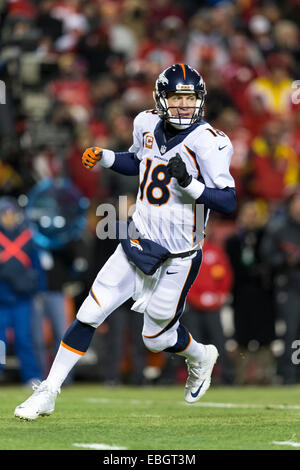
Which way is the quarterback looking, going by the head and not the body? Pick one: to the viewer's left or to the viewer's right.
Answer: to the viewer's right

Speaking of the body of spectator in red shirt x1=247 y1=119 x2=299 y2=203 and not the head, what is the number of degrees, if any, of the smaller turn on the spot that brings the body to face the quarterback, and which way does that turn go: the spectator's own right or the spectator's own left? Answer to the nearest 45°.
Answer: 0° — they already face them

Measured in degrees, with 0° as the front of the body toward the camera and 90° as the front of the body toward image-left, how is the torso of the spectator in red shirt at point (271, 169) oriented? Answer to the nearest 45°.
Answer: approximately 0°

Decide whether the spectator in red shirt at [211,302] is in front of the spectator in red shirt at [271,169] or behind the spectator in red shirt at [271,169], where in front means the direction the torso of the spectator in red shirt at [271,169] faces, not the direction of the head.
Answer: in front

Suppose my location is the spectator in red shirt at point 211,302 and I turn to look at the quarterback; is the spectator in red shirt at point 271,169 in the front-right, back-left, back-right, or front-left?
back-left
